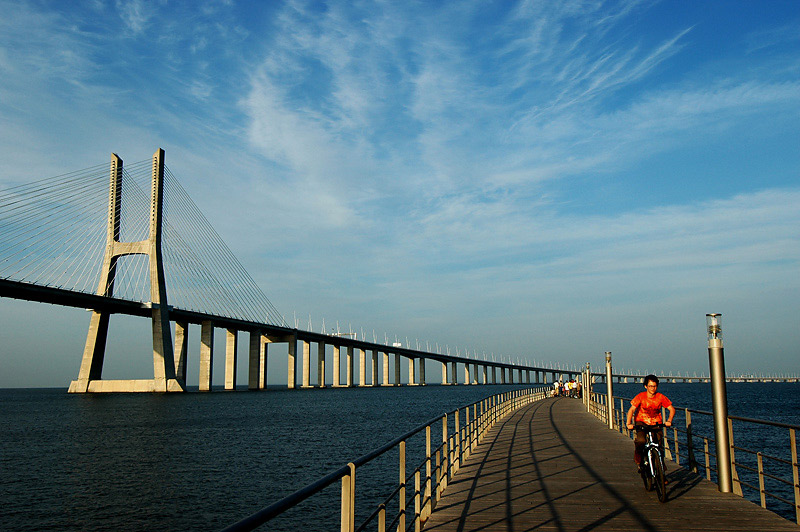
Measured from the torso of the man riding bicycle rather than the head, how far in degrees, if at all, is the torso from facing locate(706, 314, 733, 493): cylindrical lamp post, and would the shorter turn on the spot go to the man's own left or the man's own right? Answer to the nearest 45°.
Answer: approximately 90° to the man's own left

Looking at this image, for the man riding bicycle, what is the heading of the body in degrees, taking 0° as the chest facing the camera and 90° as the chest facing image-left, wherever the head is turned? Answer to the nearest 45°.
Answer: approximately 0°
